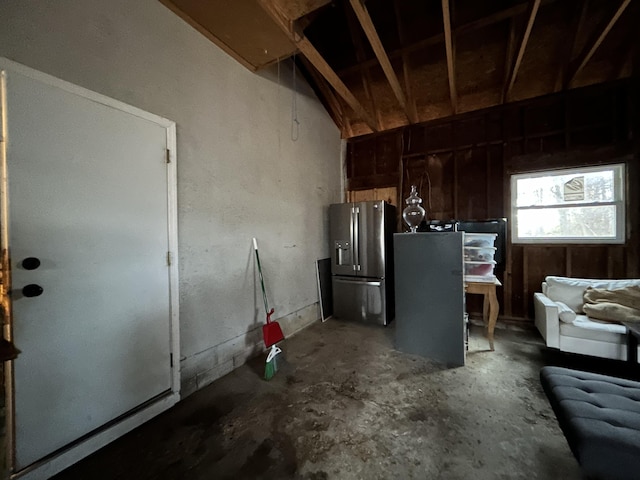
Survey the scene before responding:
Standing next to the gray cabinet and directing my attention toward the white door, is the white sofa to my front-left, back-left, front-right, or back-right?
back-left
